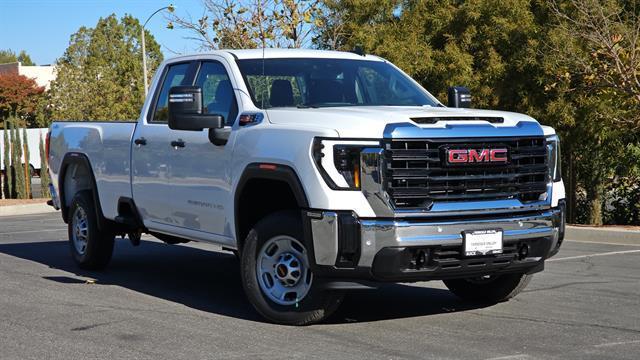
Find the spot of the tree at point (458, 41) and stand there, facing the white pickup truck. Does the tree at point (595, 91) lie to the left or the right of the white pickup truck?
left

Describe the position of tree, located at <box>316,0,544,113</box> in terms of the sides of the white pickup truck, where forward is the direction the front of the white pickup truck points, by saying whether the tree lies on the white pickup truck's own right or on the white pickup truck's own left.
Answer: on the white pickup truck's own left

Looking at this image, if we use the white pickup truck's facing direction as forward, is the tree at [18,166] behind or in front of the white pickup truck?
behind

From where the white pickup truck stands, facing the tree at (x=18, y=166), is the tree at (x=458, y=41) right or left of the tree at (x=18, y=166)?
right

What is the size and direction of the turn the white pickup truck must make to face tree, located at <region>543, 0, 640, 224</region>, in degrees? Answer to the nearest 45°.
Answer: approximately 90° to its left

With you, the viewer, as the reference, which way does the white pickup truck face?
facing the viewer and to the right of the viewer
